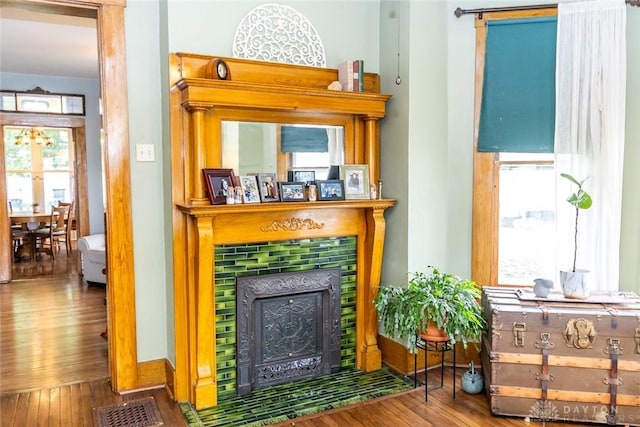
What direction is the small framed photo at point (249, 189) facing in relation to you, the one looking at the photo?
facing the viewer and to the right of the viewer

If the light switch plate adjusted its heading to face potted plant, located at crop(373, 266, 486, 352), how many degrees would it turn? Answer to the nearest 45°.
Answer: approximately 45° to its left

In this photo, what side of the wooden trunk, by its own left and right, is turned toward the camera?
front

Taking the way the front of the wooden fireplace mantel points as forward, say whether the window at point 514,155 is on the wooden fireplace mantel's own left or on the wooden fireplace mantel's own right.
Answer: on the wooden fireplace mantel's own left

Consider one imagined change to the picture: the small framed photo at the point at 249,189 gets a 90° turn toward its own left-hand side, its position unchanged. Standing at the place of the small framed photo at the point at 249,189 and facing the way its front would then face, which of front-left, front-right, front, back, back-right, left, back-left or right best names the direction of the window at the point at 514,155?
front-right

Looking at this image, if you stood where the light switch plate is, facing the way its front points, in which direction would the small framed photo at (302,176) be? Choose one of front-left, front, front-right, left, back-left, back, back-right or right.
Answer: left

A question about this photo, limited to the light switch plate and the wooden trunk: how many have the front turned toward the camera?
2

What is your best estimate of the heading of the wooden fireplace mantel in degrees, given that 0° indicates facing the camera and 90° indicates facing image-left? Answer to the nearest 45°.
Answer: approximately 315°

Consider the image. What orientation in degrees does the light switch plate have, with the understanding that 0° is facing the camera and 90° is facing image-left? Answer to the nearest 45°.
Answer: approximately 0°

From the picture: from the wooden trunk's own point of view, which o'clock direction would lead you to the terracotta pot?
The terracotta pot is roughly at 3 o'clock from the wooden trunk.

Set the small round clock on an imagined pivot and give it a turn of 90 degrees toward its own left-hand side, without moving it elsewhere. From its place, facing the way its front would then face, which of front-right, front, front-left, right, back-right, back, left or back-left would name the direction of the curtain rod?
front-right
